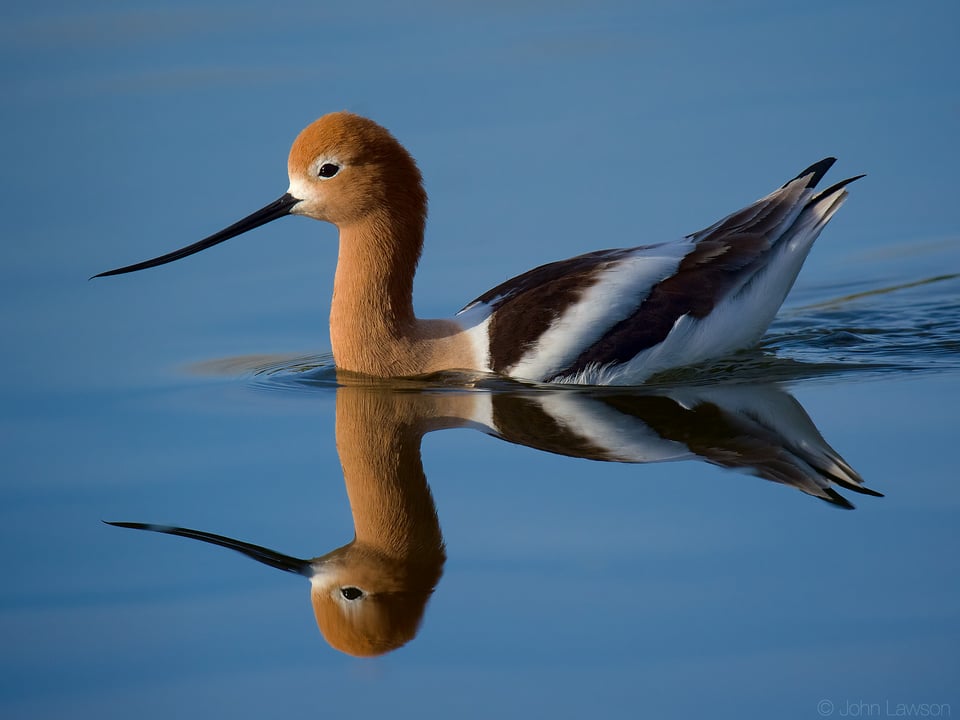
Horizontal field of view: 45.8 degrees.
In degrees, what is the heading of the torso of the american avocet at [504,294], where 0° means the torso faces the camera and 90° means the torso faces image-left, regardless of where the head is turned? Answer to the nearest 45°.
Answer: approximately 90°
